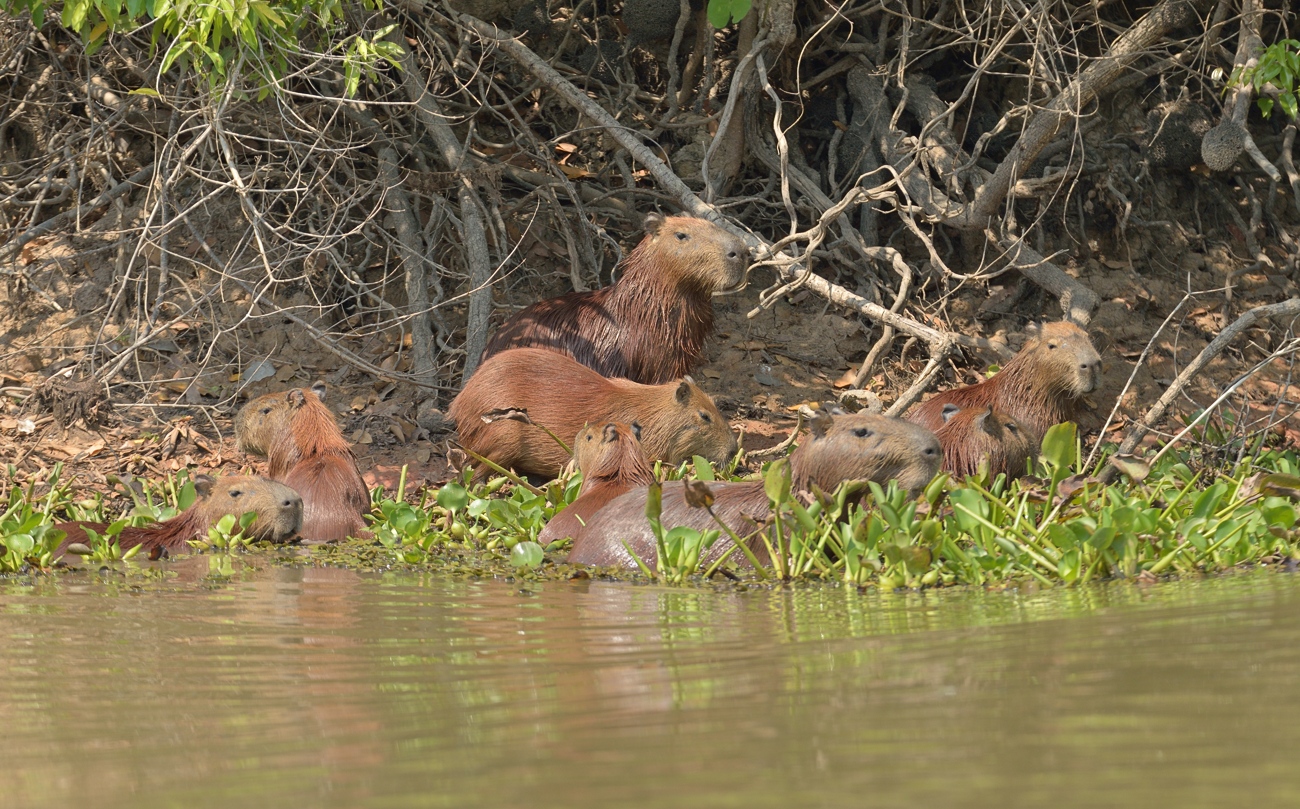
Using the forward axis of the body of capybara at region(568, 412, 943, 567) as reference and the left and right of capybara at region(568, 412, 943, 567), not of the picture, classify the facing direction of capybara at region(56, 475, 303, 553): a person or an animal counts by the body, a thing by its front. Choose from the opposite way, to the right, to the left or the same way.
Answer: the same way

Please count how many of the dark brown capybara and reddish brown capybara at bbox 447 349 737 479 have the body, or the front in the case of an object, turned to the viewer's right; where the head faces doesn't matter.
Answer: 2

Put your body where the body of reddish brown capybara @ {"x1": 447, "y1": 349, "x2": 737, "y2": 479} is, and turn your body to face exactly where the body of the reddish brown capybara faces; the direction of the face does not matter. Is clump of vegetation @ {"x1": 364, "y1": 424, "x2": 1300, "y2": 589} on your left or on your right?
on your right

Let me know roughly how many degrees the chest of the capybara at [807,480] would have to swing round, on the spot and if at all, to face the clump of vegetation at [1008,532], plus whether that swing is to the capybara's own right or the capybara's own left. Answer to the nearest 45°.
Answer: approximately 45° to the capybara's own right

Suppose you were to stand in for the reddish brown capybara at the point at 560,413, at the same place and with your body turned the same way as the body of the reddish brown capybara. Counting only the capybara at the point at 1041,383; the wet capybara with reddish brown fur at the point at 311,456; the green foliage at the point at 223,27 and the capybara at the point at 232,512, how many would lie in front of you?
1

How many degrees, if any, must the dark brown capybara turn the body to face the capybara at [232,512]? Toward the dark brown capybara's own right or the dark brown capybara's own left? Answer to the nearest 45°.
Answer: approximately 135° to the dark brown capybara's own right

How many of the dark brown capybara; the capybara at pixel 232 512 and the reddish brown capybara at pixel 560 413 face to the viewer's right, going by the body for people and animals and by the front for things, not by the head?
3

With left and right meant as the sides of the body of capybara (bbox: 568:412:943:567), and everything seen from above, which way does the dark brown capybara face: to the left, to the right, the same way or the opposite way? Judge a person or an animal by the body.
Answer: the same way

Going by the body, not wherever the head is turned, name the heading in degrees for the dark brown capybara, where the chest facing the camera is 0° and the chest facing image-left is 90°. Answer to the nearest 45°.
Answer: approximately 270°

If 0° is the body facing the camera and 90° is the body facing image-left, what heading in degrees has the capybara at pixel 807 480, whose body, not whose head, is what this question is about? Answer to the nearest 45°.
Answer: approximately 270°

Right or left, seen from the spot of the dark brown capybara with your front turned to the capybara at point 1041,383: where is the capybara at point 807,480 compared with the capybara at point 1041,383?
right

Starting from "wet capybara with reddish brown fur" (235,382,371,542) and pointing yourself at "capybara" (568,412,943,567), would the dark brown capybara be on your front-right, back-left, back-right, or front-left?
front-left

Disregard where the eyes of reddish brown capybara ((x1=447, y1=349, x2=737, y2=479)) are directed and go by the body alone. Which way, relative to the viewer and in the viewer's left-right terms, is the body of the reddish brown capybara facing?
facing to the right of the viewer

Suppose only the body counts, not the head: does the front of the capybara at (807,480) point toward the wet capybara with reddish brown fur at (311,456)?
no

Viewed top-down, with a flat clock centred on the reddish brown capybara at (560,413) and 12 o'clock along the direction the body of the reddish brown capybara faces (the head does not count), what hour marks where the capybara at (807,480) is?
The capybara is roughly at 2 o'clock from the reddish brown capybara.

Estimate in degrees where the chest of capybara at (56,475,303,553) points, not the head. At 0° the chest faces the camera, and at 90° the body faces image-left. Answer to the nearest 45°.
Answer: approximately 270°

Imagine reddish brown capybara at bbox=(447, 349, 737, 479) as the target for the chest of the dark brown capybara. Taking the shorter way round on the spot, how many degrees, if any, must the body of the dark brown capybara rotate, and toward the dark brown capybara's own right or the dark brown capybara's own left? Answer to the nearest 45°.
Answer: approximately 135° to the dark brown capybara's own right
